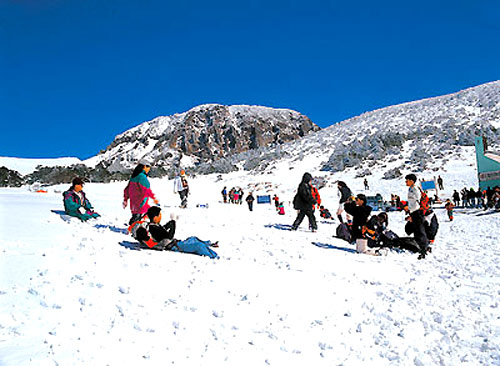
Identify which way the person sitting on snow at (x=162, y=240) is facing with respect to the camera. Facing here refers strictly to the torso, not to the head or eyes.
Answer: to the viewer's right

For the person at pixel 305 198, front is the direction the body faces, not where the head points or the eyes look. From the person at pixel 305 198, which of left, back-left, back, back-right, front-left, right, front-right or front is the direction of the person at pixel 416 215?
front-right

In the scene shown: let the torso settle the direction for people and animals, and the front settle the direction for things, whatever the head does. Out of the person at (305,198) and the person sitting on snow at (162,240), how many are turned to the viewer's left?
0

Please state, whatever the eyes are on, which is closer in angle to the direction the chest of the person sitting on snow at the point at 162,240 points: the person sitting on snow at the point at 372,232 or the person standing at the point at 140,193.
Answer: the person sitting on snow

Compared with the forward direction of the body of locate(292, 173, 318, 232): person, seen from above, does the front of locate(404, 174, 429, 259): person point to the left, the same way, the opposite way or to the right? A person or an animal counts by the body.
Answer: the opposite way
